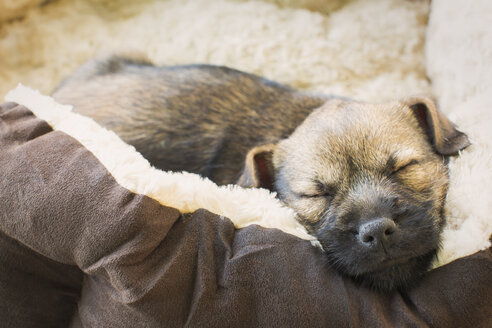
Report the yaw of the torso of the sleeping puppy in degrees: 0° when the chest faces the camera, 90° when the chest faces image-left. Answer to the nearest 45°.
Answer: approximately 315°
